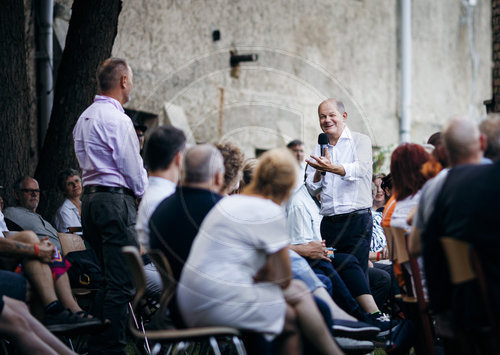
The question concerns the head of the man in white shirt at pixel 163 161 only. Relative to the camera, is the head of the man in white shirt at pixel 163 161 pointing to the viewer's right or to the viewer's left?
to the viewer's right

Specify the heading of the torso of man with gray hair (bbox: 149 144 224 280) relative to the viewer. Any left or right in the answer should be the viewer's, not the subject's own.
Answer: facing away from the viewer and to the right of the viewer

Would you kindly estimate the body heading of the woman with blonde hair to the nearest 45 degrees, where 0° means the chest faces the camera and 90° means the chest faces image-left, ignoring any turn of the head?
approximately 225°

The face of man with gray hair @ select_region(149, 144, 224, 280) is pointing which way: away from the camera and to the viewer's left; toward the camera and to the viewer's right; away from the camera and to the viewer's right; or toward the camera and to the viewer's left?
away from the camera and to the viewer's right

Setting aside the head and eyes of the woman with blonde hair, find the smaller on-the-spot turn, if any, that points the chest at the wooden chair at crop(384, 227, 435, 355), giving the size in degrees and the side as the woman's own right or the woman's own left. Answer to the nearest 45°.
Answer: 0° — they already face it

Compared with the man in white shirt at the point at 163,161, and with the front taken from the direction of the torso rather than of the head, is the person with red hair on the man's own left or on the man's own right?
on the man's own right

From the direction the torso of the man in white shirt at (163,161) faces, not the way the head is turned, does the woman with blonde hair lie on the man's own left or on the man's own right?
on the man's own right

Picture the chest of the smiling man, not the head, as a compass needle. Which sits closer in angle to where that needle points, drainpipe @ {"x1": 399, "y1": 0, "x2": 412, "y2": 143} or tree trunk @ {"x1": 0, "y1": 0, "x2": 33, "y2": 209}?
the tree trunk

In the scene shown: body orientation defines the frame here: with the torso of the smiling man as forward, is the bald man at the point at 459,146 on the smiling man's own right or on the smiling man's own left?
on the smiling man's own left

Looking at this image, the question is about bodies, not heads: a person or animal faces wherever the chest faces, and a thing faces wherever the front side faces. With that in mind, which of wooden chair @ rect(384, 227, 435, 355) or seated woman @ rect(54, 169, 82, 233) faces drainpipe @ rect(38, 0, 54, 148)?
the wooden chair

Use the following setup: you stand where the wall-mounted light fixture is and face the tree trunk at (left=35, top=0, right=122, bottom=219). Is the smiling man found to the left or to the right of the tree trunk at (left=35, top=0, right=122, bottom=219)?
left

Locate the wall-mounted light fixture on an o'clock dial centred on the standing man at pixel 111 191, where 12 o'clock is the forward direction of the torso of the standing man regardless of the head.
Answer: The wall-mounted light fixture is roughly at 11 o'clock from the standing man.

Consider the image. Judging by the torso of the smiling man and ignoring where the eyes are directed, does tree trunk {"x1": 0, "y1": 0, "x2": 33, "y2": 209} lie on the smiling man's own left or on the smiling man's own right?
on the smiling man's own right

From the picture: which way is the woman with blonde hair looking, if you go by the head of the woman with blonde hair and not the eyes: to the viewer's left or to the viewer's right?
to the viewer's right
